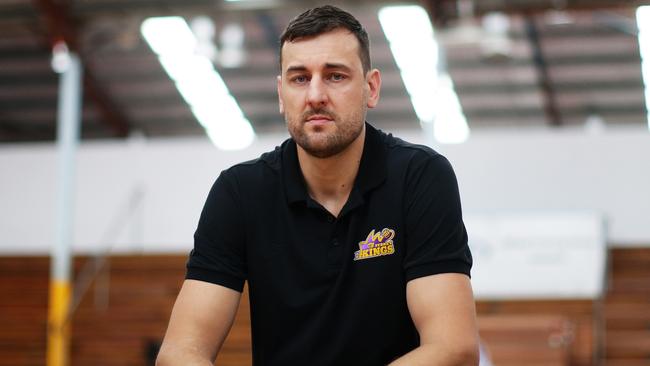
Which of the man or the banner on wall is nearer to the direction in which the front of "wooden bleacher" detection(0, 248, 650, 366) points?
the man

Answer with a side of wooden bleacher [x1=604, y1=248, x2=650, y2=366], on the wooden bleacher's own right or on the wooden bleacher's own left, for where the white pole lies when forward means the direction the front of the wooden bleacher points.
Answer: on the wooden bleacher's own right

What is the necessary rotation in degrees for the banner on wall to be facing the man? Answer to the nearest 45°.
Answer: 0° — it already faces them

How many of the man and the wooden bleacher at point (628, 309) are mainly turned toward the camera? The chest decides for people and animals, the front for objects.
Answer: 2
